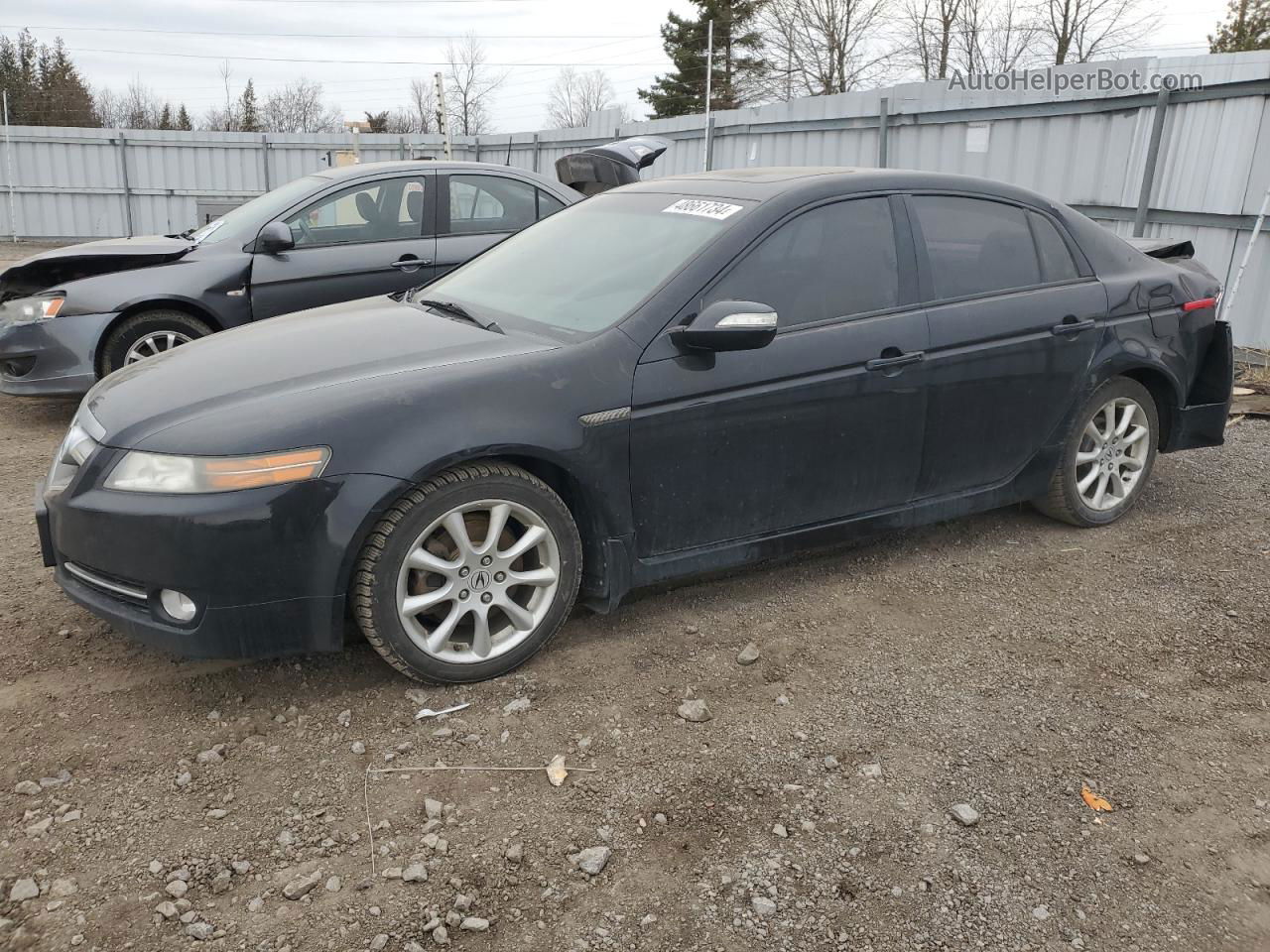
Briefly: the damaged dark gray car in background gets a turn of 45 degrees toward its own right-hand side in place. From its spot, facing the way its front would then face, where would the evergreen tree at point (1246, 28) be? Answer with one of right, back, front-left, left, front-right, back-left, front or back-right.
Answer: right

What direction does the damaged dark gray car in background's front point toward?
to the viewer's left

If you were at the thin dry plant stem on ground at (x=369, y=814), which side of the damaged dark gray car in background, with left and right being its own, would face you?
left

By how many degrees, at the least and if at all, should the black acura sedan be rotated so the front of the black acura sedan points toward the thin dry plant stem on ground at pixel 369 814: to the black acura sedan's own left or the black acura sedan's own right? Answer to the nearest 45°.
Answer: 0° — it already faces it

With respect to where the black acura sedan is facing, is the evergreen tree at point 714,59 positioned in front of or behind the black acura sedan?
behind

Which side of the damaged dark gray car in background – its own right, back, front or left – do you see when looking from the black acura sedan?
left

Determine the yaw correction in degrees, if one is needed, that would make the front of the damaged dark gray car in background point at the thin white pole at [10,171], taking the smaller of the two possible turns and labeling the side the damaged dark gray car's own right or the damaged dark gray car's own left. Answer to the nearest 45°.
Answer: approximately 90° to the damaged dark gray car's own right

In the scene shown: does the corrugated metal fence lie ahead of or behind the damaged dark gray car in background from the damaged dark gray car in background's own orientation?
behind

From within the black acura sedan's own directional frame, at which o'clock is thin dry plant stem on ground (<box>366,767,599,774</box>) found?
The thin dry plant stem on ground is roughly at 11 o'clock from the black acura sedan.

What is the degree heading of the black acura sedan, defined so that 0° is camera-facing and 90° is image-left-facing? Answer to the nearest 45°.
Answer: approximately 45°
